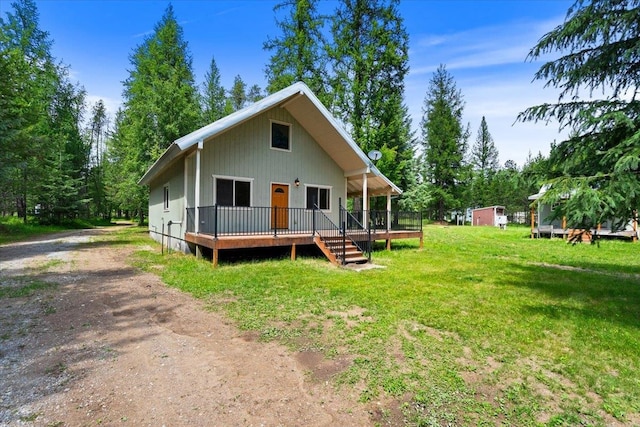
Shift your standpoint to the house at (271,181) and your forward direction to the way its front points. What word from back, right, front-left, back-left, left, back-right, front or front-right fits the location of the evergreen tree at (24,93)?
back

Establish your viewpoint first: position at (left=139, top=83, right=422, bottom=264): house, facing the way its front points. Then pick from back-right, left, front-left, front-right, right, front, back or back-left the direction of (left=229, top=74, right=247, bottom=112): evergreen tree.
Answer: back-left

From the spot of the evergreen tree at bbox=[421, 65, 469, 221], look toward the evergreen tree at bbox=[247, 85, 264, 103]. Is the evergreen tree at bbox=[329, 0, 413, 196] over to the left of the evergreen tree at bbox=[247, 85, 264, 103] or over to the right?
left

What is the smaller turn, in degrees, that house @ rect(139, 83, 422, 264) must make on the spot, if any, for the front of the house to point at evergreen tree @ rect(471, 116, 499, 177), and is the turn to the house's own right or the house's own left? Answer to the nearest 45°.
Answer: approximately 90° to the house's own left

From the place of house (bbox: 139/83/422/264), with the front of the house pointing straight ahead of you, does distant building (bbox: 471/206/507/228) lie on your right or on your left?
on your left

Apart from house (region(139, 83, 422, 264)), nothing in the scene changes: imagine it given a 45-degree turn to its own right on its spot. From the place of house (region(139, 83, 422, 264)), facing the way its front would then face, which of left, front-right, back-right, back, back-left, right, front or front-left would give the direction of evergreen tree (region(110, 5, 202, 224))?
back-right

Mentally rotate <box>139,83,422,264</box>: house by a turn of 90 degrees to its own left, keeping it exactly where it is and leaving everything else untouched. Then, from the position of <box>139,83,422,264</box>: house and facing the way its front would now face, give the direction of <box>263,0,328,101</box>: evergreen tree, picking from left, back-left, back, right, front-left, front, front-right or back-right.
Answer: front-left

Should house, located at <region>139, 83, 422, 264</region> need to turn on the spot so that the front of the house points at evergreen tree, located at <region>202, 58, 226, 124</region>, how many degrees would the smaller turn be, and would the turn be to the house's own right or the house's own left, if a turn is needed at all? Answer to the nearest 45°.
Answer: approximately 135° to the house's own left
